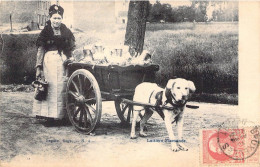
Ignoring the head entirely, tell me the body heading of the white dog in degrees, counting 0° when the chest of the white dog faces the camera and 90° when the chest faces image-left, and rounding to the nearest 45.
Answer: approximately 315°

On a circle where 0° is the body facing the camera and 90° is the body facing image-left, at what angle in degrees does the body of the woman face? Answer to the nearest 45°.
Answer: approximately 0°

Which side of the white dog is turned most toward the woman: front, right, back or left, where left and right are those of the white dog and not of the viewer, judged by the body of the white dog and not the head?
back

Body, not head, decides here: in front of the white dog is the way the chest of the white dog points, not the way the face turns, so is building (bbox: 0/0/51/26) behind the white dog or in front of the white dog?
behind

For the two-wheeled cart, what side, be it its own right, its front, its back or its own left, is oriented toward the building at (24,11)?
back

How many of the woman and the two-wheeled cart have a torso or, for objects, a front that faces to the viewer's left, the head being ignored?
0

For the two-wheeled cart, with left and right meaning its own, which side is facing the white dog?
front
